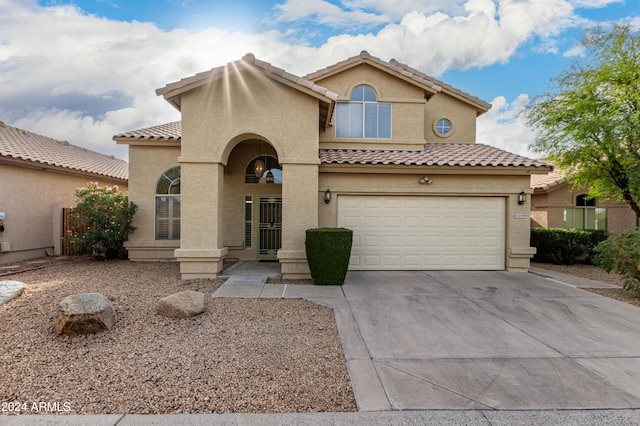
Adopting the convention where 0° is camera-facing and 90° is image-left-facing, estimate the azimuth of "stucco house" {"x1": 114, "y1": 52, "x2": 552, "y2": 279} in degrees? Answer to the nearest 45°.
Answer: approximately 0°

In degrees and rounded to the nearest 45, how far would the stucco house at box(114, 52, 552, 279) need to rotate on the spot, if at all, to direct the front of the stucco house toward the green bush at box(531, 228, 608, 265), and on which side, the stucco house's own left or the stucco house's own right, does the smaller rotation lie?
approximately 90° to the stucco house's own left

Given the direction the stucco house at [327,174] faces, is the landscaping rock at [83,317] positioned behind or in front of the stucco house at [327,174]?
in front

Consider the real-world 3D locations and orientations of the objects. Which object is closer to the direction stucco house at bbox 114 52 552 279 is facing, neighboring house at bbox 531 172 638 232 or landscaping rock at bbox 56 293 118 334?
the landscaping rock

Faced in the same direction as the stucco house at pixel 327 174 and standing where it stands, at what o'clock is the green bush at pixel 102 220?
The green bush is roughly at 3 o'clock from the stucco house.

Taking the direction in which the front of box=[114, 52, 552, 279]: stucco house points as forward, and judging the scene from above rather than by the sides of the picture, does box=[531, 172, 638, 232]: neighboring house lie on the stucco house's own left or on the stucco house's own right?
on the stucco house's own left

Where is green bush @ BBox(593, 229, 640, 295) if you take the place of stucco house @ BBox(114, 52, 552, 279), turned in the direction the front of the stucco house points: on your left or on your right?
on your left

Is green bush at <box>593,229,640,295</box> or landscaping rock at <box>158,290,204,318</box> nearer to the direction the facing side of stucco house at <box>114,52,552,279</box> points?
the landscaping rock

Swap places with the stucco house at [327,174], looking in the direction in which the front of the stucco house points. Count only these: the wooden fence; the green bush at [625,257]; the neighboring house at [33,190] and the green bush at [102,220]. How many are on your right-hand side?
3

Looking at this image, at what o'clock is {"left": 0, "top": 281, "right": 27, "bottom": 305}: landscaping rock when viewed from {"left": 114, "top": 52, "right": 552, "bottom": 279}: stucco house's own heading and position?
The landscaping rock is roughly at 2 o'clock from the stucco house.
